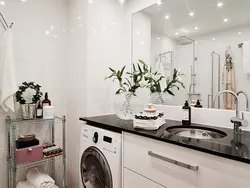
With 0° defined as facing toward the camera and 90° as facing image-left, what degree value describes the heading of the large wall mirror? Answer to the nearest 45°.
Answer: approximately 45°

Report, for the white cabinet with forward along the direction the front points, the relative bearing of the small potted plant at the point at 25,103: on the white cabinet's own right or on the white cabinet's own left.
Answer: on the white cabinet's own right

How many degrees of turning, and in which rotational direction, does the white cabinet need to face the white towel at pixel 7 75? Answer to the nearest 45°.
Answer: approximately 45° to its right

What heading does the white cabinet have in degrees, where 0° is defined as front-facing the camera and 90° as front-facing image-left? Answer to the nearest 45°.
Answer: approximately 45°

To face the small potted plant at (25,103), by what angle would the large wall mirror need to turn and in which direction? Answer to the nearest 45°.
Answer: approximately 45° to its right

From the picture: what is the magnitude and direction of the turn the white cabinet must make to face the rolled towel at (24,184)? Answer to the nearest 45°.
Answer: approximately 45° to its right

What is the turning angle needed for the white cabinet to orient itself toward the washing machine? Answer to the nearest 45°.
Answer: approximately 90° to its right

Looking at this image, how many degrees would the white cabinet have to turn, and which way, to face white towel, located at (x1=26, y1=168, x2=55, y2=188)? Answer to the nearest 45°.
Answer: approximately 45° to its right
